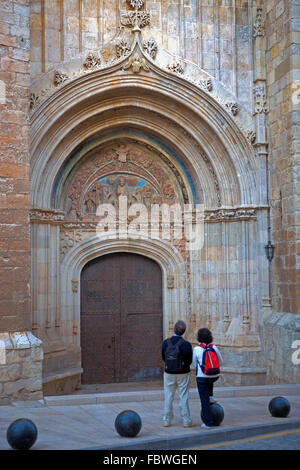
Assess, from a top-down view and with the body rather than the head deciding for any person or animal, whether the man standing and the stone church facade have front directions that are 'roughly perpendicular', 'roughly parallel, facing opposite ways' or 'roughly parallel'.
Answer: roughly parallel, facing opposite ways

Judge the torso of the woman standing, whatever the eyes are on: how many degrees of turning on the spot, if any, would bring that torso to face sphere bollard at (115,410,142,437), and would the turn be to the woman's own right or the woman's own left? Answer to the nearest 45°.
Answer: approximately 90° to the woman's own left

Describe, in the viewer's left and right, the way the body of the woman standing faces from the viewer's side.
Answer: facing away from the viewer and to the left of the viewer

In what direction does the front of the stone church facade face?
toward the camera

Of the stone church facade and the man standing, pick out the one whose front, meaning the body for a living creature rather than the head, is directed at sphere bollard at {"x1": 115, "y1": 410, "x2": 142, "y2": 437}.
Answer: the stone church facade

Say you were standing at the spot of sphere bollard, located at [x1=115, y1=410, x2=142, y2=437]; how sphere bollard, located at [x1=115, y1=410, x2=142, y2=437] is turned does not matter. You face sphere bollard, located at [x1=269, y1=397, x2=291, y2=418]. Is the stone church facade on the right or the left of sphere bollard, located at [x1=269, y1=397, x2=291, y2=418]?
left

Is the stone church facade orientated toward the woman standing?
yes

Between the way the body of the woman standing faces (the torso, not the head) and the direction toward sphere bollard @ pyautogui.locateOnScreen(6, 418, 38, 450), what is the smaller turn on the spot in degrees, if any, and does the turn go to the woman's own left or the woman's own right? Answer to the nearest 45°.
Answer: approximately 90° to the woman's own left

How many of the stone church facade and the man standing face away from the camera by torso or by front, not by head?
1

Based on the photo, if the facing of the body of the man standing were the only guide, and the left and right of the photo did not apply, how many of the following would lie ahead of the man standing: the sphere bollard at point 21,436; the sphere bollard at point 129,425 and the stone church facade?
1

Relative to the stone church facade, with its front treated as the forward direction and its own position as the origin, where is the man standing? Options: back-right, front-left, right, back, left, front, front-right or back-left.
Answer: front

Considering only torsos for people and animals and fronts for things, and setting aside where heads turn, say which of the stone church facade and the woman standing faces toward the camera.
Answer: the stone church facade

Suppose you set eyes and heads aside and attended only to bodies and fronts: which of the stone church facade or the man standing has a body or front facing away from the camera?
the man standing

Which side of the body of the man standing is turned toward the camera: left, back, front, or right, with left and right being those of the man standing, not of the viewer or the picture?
back
